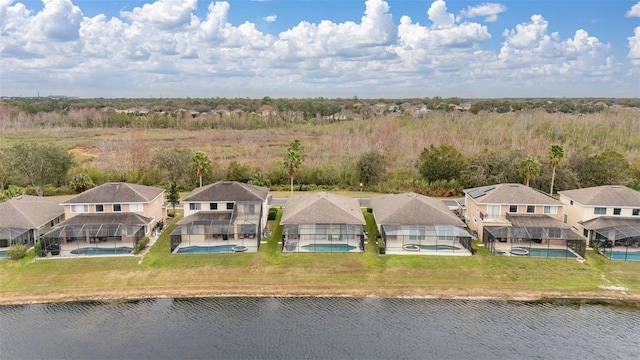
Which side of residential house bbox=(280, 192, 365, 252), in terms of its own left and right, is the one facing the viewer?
back

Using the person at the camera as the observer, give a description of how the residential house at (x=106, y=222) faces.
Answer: facing away from the viewer

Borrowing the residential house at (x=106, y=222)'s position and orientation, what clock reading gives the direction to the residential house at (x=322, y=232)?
the residential house at (x=322, y=232) is roughly at 4 o'clock from the residential house at (x=106, y=222).

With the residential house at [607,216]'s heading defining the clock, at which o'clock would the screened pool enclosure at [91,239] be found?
The screened pool enclosure is roughly at 8 o'clock from the residential house.

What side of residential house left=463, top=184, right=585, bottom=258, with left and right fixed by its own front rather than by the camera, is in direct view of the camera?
back

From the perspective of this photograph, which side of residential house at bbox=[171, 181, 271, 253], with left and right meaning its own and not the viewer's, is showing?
back

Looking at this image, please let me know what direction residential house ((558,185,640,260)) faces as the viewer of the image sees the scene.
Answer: facing away from the viewer

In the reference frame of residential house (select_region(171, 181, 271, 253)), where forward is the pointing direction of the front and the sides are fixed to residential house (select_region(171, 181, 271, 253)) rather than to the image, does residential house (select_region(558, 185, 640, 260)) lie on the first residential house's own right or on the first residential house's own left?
on the first residential house's own right

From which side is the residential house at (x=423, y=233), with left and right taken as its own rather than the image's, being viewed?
back

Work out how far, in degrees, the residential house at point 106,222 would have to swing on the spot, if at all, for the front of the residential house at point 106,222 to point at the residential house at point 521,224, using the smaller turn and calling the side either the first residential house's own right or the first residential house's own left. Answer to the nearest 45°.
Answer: approximately 135° to the first residential house's own right

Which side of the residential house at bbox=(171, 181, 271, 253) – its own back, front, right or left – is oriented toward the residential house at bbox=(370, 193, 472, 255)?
right
